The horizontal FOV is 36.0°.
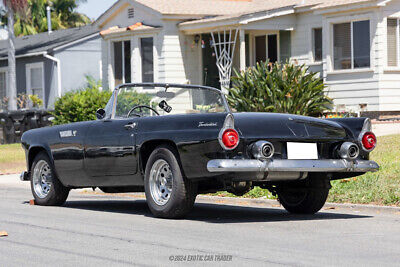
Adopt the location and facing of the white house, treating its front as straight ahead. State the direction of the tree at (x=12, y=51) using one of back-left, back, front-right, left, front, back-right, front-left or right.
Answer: right

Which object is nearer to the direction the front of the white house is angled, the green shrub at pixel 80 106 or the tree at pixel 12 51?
the green shrub

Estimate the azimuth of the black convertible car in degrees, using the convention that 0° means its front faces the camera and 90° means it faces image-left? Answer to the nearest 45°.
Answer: approximately 135°

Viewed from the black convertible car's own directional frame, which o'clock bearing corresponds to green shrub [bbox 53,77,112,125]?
The green shrub is roughly at 1 o'clock from the black convertible car.

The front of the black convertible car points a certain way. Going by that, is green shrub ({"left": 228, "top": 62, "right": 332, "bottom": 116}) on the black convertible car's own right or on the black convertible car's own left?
on the black convertible car's own right

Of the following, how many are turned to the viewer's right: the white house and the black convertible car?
0

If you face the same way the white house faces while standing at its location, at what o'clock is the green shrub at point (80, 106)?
The green shrub is roughly at 1 o'clock from the white house.

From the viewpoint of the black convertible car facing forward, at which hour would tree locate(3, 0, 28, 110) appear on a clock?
The tree is roughly at 1 o'clock from the black convertible car.

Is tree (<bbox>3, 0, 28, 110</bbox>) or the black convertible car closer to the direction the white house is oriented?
the black convertible car

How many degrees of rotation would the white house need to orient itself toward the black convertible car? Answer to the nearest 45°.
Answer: approximately 45° to its left

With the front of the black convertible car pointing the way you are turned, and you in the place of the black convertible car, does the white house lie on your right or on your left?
on your right

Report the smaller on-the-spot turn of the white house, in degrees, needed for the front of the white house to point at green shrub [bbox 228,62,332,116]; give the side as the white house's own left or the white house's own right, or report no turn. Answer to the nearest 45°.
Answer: approximately 45° to the white house's own left

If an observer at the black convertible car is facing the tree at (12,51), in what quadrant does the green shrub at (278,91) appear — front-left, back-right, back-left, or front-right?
front-right

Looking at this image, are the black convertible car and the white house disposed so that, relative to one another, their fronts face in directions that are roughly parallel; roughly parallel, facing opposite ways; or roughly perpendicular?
roughly perpendicular
